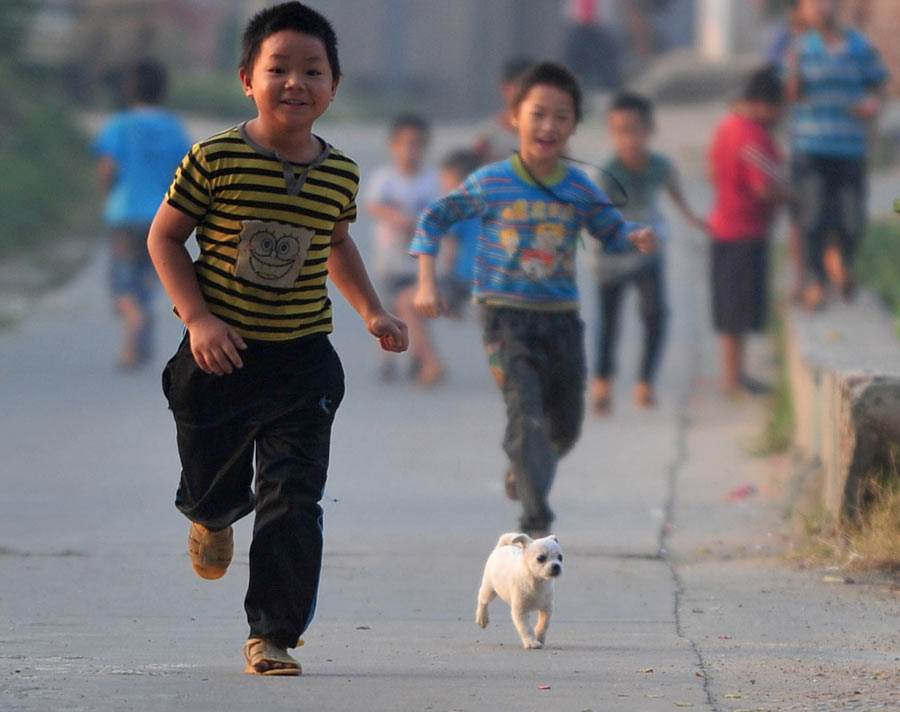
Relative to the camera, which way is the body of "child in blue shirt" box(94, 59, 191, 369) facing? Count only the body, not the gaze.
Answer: away from the camera

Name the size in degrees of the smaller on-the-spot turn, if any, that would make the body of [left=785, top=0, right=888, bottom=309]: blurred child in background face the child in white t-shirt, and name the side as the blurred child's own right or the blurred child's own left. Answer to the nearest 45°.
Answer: approximately 90° to the blurred child's own right

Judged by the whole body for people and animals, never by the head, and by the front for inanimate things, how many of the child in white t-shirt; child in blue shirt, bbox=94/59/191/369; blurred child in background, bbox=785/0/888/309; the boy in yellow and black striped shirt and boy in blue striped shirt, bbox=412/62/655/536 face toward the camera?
4

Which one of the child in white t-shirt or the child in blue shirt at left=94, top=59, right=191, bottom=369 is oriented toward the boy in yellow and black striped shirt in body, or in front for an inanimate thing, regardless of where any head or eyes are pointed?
the child in white t-shirt

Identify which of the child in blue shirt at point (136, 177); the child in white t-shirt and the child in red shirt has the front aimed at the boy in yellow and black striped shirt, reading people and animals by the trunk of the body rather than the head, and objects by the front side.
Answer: the child in white t-shirt

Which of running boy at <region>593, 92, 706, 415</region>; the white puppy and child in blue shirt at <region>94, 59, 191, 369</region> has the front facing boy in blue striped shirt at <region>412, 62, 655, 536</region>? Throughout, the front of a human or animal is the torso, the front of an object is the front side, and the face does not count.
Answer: the running boy

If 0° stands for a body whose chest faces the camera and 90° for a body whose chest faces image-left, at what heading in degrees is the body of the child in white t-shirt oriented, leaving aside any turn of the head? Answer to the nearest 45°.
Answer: approximately 0°

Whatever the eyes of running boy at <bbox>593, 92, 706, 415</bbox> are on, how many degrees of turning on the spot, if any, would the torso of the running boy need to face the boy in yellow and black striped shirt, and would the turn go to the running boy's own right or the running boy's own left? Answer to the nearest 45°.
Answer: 0° — they already face them
